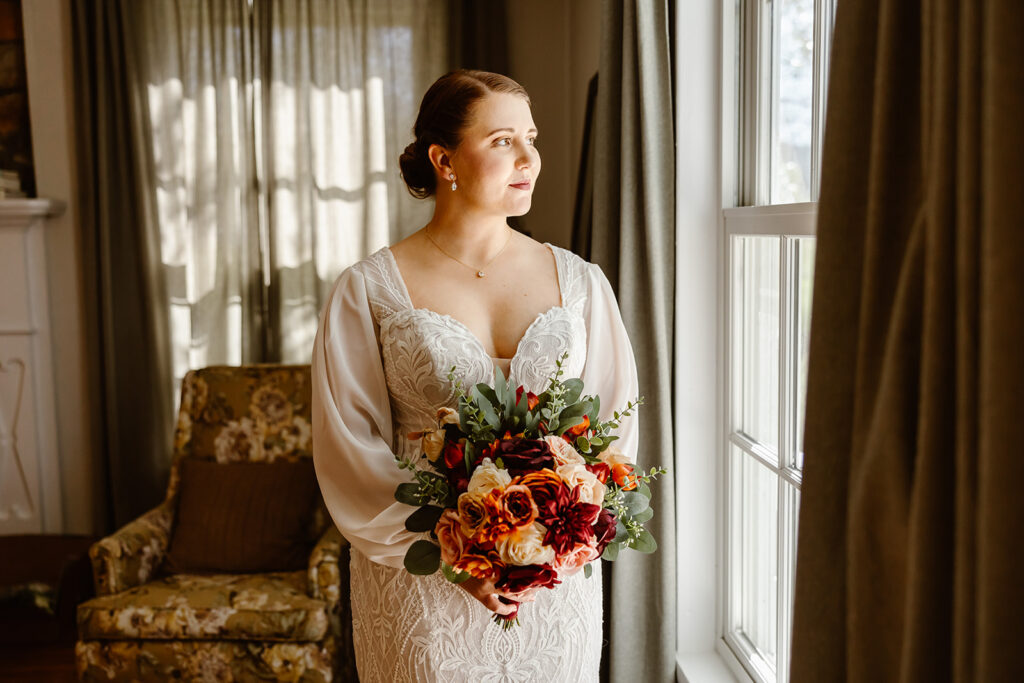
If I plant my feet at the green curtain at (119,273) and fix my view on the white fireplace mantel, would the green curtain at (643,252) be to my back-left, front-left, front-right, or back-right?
back-left

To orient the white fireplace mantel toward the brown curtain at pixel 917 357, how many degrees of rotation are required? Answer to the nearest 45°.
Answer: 0° — it already faces it

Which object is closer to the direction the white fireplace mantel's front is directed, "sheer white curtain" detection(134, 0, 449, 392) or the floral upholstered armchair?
the floral upholstered armchair

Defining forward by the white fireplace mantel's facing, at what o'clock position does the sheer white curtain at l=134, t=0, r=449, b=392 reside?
The sheer white curtain is roughly at 10 o'clock from the white fireplace mantel.

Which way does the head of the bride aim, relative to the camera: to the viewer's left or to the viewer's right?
to the viewer's right
